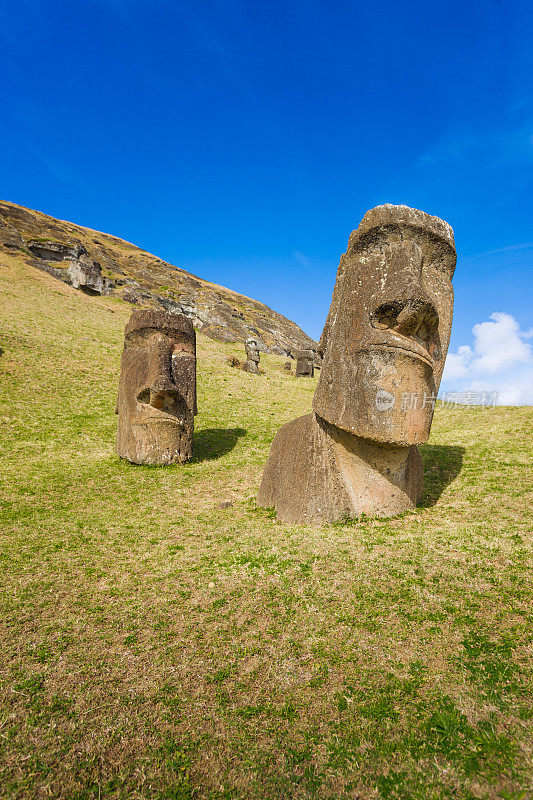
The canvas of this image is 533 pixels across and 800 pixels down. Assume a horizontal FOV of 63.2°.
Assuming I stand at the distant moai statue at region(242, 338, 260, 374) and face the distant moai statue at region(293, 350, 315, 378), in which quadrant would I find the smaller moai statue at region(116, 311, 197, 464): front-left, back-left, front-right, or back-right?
back-right

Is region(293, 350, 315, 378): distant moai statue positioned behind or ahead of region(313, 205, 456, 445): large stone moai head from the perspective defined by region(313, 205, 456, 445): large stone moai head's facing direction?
behind
